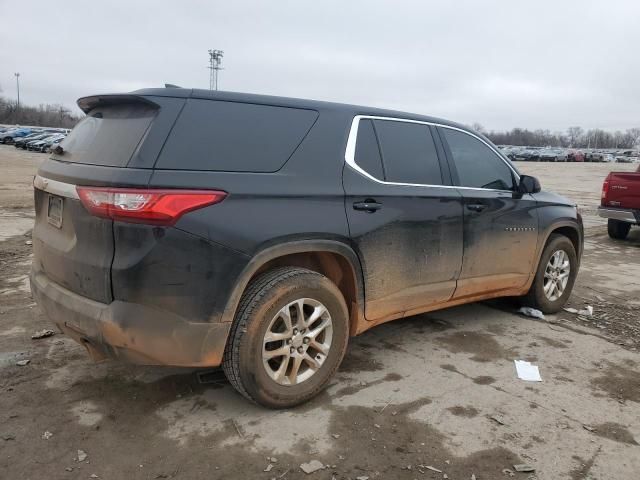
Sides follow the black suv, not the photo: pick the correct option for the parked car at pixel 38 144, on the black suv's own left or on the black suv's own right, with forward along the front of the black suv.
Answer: on the black suv's own left

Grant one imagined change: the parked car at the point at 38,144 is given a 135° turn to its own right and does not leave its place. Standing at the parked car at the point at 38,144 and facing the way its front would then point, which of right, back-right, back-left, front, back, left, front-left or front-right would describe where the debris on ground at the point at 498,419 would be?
back

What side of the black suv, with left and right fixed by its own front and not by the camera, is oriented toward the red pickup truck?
front

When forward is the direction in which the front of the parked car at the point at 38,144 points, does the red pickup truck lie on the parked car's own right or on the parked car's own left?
on the parked car's own left

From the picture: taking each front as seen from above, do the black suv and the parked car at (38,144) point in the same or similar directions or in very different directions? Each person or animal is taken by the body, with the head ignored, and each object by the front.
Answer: very different directions

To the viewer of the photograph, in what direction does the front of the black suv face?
facing away from the viewer and to the right of the viewer

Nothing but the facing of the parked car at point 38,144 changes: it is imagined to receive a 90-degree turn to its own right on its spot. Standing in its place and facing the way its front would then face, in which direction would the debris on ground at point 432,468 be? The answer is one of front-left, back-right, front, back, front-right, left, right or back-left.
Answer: back-left

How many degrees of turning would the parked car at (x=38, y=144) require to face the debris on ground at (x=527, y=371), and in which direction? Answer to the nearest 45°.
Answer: approximately 45° to its left

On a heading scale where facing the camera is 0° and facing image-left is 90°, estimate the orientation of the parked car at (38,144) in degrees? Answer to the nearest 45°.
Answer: approximately 45°

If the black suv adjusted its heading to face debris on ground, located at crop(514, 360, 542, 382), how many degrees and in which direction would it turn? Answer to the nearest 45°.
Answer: approximately 45° to its right

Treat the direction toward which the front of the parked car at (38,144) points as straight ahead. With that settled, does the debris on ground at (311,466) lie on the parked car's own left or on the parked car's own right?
on the parked car's own left

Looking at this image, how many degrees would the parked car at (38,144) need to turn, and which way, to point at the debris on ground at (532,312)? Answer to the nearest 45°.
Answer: approximately 45° to its left

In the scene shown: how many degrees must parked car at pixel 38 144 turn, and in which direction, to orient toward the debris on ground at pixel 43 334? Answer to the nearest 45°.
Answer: approximately 45° to its left

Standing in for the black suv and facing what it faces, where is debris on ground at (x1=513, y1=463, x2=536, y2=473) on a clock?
The debris on ground is roughly at 4 o'clock from the black suv.
